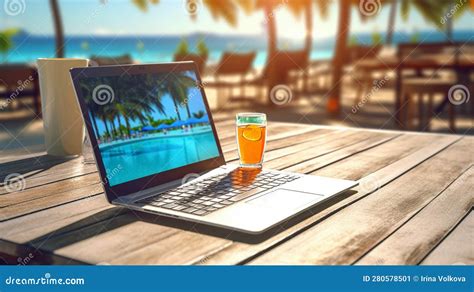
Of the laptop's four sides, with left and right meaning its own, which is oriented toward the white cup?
back

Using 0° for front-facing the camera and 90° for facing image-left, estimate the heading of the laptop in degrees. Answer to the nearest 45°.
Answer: approximately 315°
